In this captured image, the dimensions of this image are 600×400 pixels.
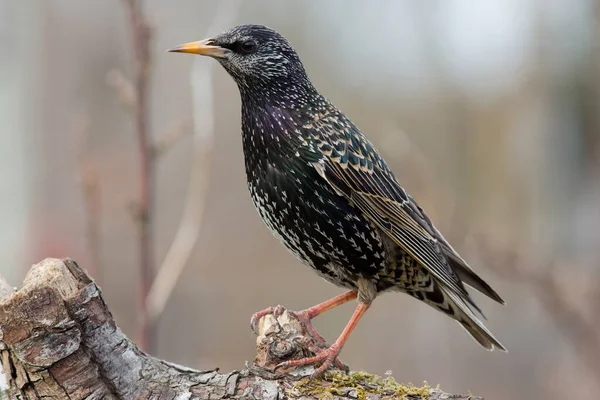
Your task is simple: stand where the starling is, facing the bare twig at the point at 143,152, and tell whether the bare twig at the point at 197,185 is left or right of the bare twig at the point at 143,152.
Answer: right

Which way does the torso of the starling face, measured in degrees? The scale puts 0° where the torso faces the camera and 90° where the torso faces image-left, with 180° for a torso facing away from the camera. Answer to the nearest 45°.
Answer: approximately 90°

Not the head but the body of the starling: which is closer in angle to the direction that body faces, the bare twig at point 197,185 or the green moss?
the bare twig

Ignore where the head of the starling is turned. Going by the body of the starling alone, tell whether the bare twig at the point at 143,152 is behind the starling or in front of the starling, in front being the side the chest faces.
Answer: in front
